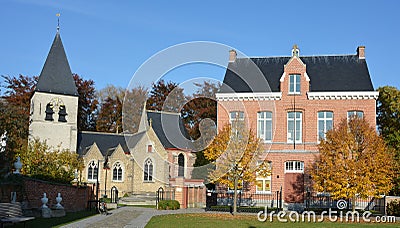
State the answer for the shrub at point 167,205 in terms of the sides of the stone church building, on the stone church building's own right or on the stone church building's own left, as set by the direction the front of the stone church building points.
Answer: on the stone church building's own left

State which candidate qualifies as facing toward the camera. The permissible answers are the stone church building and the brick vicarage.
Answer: the brick vicarage

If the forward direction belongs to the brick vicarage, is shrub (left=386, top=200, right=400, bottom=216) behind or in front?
in front

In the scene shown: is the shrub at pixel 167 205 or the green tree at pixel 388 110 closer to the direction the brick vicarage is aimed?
the shrub

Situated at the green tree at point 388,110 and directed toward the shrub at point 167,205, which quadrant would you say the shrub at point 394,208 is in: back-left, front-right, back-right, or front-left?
front-left

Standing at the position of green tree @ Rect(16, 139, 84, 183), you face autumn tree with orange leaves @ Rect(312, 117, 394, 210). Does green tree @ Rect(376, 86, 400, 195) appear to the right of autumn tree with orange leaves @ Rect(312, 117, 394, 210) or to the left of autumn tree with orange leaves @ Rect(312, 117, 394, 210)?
left

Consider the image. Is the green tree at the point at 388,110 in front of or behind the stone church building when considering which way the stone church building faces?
behind

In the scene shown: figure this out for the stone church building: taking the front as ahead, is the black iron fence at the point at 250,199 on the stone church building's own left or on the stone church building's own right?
on the stone church building's own left

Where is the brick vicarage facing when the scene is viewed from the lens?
facing the viewer

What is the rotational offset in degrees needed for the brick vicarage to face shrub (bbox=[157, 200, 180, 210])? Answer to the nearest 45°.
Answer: approximately 45° to its right

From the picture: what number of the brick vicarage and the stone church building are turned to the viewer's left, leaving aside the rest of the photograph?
1
